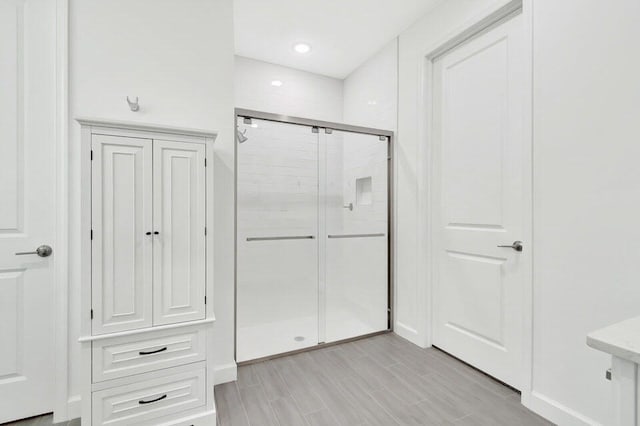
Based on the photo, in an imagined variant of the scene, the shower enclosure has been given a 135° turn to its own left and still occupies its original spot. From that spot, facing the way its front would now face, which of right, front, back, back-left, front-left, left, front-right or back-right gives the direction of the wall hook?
back-left

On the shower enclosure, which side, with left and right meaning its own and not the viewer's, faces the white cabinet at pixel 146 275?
right

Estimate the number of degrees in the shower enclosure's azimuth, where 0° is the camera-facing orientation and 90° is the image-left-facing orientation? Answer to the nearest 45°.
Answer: approximately 315°

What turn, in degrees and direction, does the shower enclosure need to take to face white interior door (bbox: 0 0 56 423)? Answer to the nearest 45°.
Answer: approximately 90° to its right
